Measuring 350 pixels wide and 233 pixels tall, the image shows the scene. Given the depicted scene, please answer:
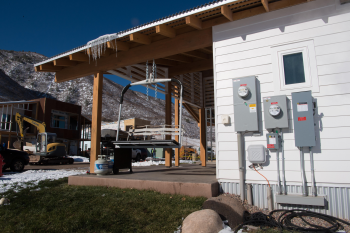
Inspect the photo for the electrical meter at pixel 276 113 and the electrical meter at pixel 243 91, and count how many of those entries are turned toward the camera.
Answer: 2

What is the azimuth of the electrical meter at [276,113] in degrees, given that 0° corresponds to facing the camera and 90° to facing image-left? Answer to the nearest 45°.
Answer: approximately 0°

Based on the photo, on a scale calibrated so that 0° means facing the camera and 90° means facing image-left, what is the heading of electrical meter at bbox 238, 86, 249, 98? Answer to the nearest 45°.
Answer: approximately 0°

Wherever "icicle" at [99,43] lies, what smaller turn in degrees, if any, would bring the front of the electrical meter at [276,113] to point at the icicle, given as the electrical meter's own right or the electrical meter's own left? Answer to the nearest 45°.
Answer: approximately 90° to the electrical meter's own right

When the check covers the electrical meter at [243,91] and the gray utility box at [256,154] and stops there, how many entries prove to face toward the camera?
2

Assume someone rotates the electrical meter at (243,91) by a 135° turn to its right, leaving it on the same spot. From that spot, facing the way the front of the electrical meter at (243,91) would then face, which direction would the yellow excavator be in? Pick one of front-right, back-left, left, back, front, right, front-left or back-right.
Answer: front

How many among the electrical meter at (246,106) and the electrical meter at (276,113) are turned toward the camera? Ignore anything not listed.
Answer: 2
